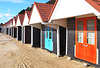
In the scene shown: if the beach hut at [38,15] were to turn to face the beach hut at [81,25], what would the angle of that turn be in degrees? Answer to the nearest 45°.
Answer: approximately 90° to its left

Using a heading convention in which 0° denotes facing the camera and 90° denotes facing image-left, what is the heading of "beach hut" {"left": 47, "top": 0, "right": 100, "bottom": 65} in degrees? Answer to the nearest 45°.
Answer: approximately 45°

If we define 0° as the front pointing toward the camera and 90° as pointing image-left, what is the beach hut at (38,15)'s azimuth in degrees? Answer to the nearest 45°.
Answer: approximately 45°

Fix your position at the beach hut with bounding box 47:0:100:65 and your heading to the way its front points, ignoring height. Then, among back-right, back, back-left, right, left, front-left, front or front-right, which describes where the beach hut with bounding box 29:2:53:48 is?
right
